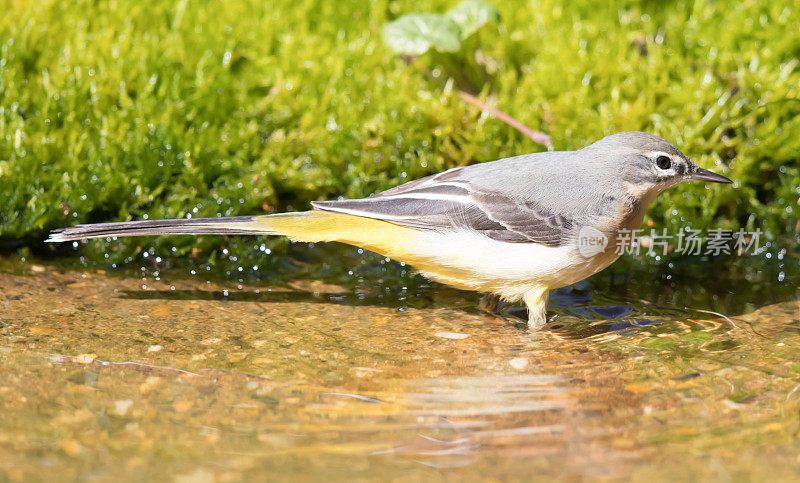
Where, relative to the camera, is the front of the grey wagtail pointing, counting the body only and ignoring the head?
to the viewer's right

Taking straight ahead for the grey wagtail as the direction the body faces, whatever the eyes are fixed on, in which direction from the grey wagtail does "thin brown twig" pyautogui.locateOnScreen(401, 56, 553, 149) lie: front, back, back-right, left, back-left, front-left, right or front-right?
left
